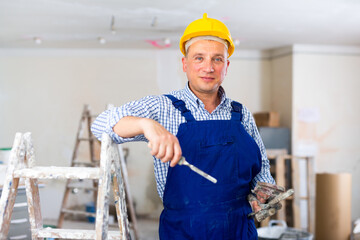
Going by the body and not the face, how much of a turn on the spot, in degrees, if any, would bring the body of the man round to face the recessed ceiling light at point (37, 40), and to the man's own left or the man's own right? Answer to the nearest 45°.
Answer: approximately 135° to the man's own right

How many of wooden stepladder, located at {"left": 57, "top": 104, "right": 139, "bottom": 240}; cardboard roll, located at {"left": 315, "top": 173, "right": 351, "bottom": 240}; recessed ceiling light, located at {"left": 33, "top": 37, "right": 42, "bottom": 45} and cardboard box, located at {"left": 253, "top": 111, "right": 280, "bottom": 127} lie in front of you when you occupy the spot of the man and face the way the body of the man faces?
0

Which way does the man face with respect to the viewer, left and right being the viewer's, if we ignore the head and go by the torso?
facing the viewer

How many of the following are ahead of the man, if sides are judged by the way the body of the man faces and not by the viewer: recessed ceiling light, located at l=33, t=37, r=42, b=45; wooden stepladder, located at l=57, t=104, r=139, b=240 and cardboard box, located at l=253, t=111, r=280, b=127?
0

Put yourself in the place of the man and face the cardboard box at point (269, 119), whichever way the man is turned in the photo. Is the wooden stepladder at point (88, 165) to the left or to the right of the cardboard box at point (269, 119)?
left

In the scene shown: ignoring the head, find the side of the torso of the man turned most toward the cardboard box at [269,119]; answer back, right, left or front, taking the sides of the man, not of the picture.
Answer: back

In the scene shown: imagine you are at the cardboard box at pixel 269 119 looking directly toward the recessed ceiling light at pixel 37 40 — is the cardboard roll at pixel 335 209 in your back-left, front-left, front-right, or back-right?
back-left

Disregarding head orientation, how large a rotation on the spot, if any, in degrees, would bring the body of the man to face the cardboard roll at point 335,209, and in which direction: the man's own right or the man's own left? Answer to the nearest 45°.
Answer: approximately 135° to the man's own left

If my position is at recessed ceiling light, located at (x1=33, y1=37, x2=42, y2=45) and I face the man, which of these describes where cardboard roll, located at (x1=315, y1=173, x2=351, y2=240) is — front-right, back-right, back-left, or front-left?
front-left

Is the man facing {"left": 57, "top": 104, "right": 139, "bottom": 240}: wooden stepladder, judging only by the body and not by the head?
no

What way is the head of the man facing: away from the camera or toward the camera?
toward the camera

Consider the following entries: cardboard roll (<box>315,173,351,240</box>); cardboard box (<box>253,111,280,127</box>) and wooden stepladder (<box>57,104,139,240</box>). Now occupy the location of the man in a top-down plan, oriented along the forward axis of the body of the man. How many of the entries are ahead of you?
0
